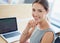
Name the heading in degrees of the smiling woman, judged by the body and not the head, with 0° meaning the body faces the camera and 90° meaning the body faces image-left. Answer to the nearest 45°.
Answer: approximately 45°

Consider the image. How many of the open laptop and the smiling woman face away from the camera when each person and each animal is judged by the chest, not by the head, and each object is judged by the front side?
0

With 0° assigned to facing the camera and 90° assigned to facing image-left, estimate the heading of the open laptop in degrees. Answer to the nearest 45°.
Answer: approximately 315°
